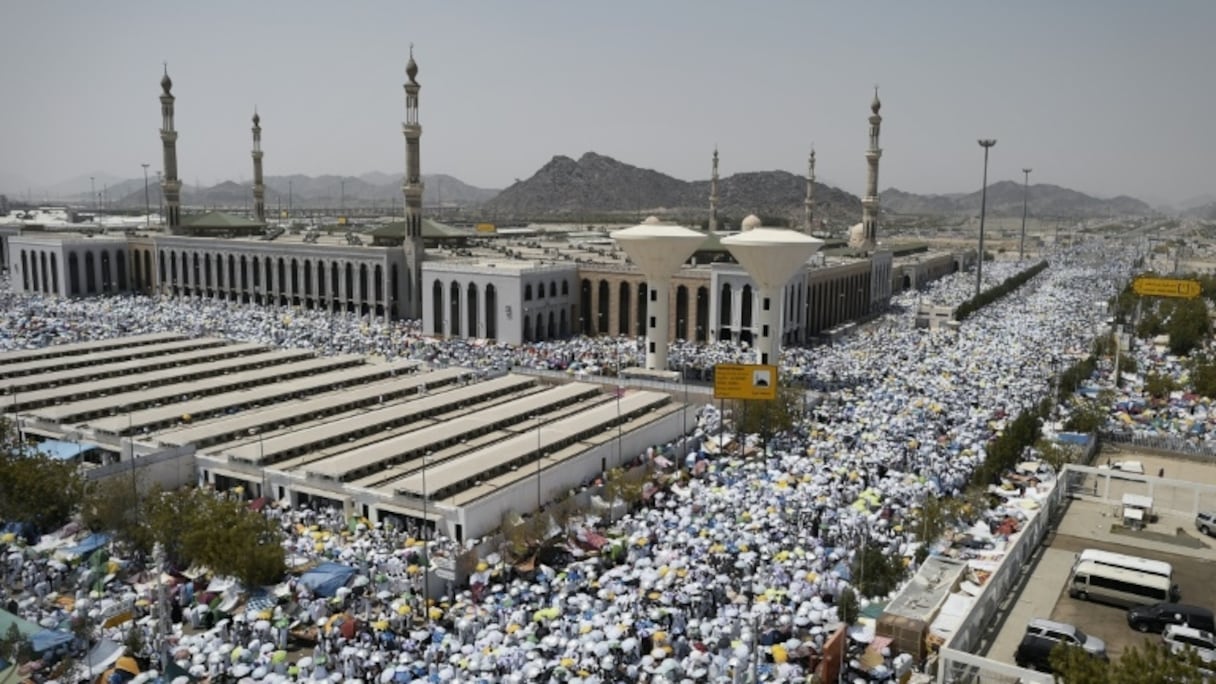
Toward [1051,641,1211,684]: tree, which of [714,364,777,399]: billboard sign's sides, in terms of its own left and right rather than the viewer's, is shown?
front

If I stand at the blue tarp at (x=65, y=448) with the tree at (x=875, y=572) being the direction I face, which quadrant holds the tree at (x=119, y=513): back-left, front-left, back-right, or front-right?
front-right

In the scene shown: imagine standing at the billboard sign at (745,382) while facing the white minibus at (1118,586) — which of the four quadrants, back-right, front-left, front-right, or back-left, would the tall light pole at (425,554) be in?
front-right

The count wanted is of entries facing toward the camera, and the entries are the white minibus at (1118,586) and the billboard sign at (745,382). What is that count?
1

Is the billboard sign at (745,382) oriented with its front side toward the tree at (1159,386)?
no

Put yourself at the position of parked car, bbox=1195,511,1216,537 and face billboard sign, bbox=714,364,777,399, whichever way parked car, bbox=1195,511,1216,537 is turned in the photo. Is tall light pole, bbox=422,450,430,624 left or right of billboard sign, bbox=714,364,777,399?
left

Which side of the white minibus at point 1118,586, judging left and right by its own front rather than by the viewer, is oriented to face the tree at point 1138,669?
left

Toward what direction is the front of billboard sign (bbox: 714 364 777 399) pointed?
toward the camera

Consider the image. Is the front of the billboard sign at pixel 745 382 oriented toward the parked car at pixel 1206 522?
no

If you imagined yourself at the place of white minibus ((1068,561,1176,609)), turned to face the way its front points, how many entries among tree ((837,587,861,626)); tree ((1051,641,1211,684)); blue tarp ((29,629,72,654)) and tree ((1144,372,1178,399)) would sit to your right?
1

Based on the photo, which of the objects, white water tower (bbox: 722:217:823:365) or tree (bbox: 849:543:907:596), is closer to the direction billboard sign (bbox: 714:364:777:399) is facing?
the tree

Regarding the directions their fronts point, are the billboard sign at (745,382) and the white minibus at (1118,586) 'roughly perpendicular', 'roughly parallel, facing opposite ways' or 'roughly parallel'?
roughly perpendicular

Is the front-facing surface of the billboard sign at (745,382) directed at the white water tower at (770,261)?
no

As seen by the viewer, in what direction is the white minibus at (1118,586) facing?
to the viewer's left

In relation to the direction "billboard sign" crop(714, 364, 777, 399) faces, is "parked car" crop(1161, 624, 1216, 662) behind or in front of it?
in front

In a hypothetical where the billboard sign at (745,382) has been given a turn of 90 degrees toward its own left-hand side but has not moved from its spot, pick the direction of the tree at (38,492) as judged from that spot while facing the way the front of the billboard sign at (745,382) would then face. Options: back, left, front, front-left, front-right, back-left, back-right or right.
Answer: back-right

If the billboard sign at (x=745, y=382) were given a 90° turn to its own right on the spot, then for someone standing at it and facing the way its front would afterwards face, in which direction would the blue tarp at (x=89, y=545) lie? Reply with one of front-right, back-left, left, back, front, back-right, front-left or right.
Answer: front-left

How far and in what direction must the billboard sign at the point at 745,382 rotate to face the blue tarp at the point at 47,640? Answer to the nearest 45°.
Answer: approximately 45° to its right

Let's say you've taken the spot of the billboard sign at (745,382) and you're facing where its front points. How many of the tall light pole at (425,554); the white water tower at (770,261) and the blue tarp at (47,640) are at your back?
1

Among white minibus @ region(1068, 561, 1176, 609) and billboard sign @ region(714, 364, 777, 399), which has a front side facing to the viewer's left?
the white minibus
